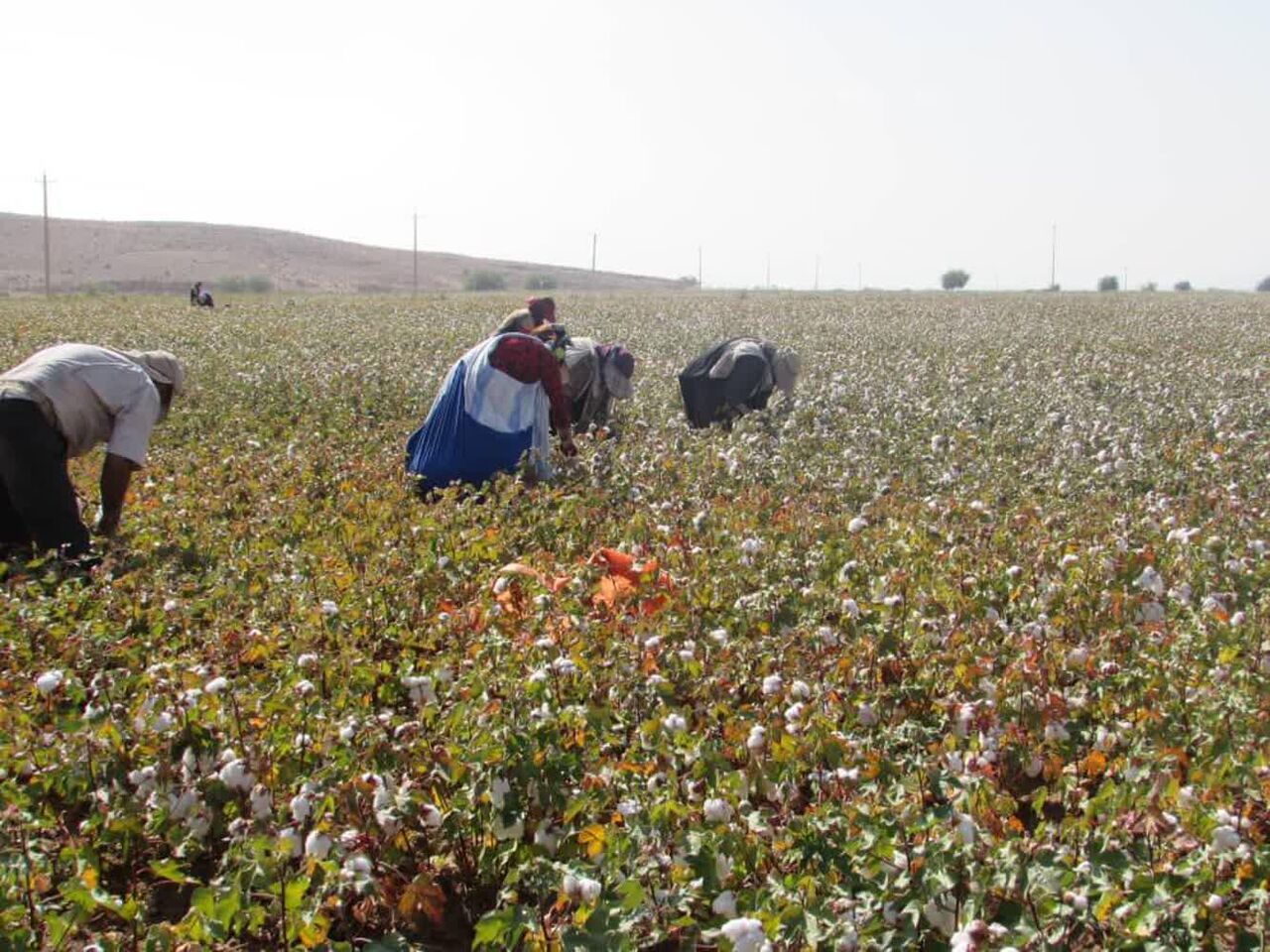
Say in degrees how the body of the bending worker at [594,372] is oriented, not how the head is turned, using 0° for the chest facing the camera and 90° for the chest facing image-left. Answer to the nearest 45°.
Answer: approximately 270°

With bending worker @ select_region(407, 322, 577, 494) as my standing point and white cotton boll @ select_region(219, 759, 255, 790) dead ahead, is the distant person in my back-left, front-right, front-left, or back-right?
back-right

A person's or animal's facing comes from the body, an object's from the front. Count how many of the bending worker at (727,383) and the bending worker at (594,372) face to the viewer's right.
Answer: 2

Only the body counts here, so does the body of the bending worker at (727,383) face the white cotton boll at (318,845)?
no

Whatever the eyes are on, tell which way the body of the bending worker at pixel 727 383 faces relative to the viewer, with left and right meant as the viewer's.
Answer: facing to the right of the viewer

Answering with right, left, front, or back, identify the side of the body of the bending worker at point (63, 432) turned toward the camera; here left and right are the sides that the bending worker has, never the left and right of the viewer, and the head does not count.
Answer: right

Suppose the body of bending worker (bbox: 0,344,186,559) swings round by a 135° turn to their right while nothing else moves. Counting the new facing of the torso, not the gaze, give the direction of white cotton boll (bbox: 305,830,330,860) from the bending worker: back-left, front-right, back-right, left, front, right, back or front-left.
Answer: front-left

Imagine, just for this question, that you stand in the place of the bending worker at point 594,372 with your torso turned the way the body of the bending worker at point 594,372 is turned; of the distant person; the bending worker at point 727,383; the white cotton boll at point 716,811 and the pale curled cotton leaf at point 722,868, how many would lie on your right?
2

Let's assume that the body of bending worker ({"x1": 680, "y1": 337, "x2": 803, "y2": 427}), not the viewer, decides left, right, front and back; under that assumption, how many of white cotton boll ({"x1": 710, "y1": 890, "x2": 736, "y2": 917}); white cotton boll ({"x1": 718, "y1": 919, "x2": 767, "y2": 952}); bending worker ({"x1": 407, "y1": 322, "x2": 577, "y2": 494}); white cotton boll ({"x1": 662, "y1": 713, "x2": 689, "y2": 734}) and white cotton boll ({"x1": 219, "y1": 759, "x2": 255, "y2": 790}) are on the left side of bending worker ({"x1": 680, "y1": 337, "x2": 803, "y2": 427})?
0

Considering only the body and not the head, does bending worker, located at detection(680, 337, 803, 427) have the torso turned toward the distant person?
no

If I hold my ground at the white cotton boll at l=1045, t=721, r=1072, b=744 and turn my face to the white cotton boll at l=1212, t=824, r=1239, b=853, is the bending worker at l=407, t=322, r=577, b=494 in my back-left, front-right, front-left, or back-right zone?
back-right

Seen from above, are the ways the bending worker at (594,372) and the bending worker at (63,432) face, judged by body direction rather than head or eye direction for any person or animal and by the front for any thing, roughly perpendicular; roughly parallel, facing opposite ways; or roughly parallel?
roughly parallel

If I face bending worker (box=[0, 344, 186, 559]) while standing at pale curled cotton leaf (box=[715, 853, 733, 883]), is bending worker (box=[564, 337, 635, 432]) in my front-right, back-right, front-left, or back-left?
front-right

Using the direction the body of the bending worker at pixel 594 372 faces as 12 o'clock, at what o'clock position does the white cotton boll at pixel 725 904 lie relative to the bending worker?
The white cotton boll is roughly at 3 o'clock from the bending worker.

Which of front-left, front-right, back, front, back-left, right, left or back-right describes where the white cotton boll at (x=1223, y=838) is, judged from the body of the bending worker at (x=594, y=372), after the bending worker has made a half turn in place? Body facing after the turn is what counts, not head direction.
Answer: left

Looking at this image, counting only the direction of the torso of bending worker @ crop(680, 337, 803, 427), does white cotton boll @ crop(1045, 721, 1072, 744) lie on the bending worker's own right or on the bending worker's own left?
on the bending worker's own right

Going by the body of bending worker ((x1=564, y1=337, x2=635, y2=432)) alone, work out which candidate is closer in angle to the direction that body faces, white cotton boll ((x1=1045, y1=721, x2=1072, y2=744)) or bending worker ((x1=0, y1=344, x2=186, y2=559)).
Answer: the white cotton boll

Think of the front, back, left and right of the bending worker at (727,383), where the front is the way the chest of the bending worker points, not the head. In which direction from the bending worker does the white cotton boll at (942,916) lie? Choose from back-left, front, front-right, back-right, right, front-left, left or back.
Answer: right

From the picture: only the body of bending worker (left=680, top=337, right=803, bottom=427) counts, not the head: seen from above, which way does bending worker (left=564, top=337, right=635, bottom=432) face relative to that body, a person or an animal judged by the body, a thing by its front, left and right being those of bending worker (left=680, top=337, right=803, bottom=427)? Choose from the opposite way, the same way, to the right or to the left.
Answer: the same way
